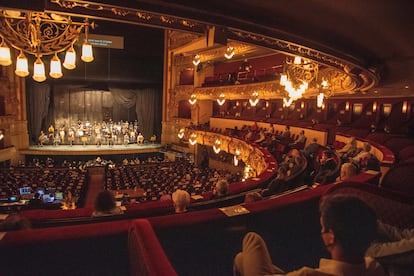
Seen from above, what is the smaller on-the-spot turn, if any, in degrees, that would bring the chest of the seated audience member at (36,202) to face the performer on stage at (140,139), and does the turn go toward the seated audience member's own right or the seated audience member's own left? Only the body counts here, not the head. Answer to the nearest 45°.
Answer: approximately 45° to the seated audience member's own right

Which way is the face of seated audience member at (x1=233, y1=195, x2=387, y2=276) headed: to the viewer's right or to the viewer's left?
to the viewer's left

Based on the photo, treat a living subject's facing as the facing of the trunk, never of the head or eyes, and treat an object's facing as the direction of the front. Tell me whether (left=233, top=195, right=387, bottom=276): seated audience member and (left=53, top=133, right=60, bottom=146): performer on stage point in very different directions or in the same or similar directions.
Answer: very different directions

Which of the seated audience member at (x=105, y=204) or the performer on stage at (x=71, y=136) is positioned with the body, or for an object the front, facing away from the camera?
the seated audience member

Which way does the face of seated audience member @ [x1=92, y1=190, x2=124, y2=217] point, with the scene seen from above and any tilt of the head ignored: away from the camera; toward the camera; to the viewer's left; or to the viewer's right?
away from the camera

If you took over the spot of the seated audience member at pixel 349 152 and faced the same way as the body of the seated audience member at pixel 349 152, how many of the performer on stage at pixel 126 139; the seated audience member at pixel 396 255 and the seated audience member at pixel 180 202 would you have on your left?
2

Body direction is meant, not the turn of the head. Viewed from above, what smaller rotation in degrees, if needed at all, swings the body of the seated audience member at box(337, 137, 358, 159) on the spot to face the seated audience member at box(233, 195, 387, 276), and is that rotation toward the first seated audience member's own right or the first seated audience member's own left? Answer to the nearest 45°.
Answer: approximately 90° to the first seated audience member's own left

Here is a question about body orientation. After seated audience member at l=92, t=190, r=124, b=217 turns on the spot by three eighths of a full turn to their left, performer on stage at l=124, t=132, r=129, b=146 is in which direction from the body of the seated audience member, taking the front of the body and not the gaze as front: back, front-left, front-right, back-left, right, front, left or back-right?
back-right

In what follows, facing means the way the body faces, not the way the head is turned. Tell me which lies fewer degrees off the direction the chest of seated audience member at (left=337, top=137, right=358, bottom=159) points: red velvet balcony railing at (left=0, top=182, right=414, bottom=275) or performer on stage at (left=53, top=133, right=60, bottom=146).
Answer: the performer on stage

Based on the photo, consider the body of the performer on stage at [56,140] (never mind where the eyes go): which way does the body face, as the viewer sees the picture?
toward the camera

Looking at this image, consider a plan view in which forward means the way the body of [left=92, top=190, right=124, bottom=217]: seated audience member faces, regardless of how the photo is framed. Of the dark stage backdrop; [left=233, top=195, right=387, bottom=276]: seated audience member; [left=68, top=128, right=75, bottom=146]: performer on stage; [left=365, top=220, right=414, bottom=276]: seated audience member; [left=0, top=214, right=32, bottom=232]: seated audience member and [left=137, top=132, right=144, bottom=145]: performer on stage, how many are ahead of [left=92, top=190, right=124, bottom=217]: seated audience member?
3

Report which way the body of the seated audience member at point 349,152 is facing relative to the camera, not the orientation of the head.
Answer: to the viewer's left

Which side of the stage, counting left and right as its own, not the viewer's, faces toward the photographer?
front

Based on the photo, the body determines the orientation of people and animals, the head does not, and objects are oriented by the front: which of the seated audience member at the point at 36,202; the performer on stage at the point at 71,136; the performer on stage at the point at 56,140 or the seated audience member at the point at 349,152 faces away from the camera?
the seated audience member at the point at 36,202

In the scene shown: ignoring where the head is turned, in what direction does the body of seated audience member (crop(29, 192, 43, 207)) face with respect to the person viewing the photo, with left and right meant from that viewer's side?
facing away from the viewer

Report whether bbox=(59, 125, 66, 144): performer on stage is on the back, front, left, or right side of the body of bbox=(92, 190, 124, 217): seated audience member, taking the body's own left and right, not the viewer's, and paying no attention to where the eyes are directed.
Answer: front

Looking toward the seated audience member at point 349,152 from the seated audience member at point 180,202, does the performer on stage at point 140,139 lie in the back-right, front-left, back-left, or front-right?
front-left

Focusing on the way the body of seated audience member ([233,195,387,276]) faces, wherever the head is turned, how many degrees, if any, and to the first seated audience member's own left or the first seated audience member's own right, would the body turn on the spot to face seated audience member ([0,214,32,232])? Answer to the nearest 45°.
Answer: approximately 45° to the first seated audience member's own left

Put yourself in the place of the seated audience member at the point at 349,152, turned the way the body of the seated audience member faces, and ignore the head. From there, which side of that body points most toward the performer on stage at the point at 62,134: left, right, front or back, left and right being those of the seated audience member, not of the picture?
front

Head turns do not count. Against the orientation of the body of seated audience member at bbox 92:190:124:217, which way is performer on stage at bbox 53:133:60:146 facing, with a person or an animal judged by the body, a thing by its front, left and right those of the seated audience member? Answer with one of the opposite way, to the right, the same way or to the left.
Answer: the opposite way
